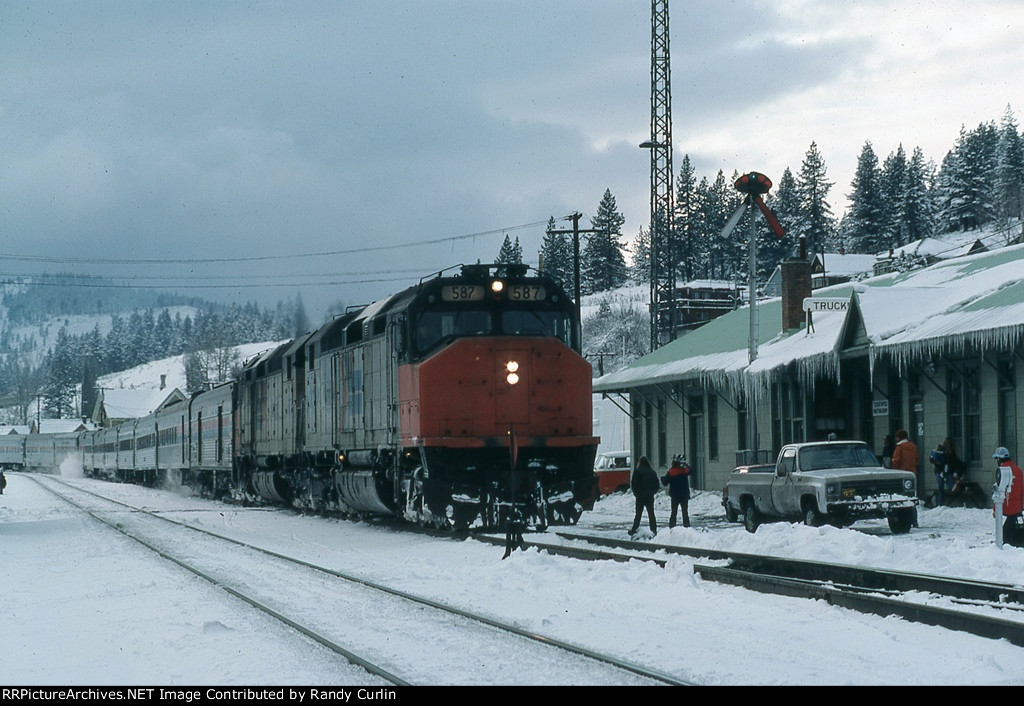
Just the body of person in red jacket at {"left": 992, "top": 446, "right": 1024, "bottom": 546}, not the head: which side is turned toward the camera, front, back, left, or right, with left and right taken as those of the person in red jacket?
left

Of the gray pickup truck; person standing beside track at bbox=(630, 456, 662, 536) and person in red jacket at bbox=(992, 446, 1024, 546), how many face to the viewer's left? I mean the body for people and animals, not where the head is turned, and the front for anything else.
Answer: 1

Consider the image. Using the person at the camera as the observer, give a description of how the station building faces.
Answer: facing the viewer and to the left of the viewer

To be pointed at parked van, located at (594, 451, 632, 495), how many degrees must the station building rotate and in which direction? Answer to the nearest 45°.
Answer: approximately 90° to its right

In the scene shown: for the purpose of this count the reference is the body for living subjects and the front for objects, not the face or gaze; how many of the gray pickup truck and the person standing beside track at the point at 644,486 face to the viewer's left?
0

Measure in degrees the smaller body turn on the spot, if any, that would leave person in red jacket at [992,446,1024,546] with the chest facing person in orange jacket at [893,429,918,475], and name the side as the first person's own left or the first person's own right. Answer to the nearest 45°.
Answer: approximately 90° to the first person's own right

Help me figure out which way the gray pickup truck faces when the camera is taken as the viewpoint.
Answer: facing the viewer and to the right of the viewer

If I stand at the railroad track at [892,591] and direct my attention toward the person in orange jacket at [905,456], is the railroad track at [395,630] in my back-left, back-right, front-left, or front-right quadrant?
back-left

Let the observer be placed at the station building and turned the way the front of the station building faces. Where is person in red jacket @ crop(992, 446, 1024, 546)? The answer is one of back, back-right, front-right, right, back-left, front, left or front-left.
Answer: front-left

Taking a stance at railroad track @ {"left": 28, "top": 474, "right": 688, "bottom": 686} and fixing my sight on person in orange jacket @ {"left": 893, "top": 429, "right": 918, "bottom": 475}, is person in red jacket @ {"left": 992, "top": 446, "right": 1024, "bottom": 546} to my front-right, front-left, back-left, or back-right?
front-right
